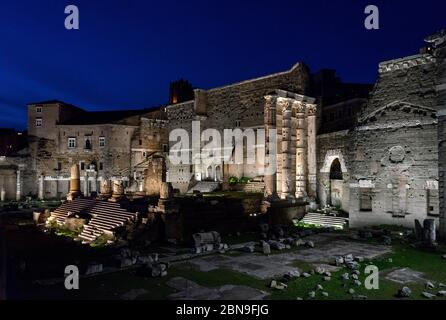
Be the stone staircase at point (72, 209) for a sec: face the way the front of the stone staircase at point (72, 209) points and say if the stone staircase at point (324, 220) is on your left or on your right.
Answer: on your left

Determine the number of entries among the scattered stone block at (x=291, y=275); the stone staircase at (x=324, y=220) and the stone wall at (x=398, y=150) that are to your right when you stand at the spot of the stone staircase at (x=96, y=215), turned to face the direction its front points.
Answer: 0

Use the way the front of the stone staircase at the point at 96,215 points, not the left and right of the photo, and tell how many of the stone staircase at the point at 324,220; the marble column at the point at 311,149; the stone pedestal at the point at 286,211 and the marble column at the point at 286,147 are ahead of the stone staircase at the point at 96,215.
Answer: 0

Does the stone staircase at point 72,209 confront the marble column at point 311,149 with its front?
no

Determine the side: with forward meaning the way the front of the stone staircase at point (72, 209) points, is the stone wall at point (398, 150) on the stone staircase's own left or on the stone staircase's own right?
on the stone staircase's own left

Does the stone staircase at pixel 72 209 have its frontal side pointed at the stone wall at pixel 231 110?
no

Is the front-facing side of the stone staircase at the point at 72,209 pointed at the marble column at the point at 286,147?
no

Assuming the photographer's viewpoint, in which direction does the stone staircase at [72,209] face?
facing the viewer and to the left of the viewer

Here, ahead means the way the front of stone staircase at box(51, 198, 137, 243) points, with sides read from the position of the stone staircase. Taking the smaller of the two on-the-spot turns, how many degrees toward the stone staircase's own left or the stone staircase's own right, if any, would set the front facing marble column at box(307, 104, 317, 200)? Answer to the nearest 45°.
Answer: approximately 135° to the stone staircase's own left

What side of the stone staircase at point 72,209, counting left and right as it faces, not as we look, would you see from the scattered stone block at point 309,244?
left

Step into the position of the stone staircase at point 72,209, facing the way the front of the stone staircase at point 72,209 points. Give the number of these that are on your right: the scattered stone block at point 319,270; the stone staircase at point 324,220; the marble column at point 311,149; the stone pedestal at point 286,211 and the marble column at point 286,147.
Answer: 0

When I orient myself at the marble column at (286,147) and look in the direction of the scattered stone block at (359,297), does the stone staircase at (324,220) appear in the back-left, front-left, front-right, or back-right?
front-left

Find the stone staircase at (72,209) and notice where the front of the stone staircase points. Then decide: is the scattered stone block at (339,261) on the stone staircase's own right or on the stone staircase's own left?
on the stone staircase's own left

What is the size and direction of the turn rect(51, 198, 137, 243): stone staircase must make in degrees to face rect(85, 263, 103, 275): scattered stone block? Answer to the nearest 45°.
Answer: approximately 45° to its left

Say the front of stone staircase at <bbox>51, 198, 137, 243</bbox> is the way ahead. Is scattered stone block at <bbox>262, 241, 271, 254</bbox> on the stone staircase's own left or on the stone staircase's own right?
on the stone staircase's own left
